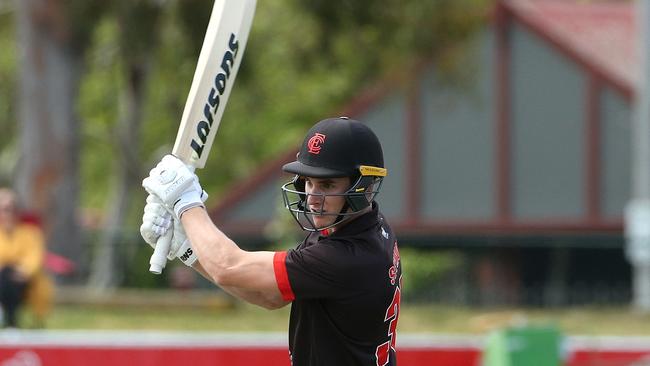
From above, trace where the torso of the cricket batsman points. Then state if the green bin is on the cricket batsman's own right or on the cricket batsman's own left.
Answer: on the cricket batsman's own right

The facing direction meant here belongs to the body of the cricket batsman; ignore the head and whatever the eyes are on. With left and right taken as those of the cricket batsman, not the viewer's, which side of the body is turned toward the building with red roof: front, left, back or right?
right

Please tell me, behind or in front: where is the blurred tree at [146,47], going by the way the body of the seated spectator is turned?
behind

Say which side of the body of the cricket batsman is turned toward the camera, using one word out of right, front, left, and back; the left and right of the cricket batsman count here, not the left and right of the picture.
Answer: left

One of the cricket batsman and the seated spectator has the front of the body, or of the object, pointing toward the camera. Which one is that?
the seated spectator

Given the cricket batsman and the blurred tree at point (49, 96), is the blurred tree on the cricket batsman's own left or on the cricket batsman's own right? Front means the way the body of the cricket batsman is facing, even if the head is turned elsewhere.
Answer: on the cricket batsman's own right

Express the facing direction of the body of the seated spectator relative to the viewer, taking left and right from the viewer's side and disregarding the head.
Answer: facing the viewer

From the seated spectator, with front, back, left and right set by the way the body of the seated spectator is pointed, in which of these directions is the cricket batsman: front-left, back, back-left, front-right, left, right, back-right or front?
front

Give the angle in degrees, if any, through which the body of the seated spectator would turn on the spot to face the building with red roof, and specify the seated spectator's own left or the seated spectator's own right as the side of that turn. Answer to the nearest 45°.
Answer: approximately 135° to the seated spectator's own left

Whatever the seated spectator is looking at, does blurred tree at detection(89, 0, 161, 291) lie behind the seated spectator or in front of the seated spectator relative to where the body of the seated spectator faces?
behind

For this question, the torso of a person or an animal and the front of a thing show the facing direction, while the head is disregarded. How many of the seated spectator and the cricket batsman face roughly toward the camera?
1

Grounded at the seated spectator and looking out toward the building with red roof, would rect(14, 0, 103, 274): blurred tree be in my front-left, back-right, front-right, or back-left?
front-left

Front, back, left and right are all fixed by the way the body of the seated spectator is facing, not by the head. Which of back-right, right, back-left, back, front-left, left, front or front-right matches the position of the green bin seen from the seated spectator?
front-left

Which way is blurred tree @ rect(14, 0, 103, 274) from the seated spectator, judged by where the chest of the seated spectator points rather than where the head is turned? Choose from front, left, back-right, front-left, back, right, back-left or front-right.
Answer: back
